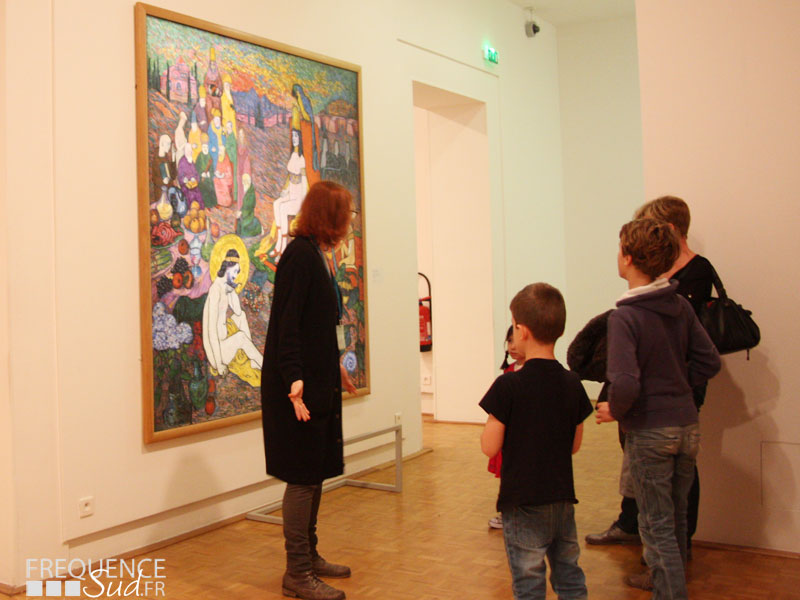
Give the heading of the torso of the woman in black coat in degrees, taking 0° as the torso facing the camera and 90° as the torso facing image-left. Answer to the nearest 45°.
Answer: approximately 270°

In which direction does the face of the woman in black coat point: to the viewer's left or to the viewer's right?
to the viewer's right

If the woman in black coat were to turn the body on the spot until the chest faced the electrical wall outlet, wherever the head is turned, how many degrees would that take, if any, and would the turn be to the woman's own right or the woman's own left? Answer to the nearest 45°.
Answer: approximately 135° to the woman's own left

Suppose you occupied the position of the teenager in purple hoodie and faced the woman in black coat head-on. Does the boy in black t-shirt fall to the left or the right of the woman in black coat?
left

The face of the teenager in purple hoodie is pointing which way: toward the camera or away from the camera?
away from the camera

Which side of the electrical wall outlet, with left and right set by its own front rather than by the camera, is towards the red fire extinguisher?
left

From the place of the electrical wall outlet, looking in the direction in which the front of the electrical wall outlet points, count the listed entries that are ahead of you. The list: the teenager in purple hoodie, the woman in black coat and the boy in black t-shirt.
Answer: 3

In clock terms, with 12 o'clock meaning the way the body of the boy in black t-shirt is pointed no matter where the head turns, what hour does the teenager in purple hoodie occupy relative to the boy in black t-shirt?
The teenager in purple hoodie is roughly at 3 o'clock from the boy in black t-shirt.

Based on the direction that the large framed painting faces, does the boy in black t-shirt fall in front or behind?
in front

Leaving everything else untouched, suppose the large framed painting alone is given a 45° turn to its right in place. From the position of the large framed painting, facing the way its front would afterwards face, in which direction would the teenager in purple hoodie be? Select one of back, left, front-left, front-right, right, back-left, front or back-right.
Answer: front-left

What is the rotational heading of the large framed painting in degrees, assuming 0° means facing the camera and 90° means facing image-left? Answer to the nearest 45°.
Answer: approximately 315°

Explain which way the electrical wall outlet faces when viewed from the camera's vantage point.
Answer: facing the viewer and to the right of the viewer

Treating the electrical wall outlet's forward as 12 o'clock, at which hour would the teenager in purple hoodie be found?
The teenager in purple hoodie is roughly at 12 o'clock from the electrical wall outlet.
